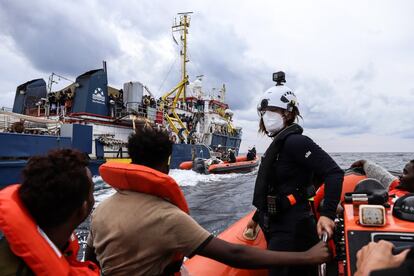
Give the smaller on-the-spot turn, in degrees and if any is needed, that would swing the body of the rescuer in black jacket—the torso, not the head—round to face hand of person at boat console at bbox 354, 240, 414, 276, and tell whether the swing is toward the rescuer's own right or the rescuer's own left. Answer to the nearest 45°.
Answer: approximately 45° to the rescuer's own left

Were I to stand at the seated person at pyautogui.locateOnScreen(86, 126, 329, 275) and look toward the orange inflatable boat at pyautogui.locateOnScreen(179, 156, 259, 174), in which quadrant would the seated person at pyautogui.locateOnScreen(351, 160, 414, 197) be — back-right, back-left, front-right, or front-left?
front-right

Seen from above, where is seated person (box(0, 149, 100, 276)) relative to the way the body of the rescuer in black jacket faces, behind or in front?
in front

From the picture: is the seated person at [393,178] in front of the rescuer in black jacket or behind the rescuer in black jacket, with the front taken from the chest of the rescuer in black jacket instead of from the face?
behind

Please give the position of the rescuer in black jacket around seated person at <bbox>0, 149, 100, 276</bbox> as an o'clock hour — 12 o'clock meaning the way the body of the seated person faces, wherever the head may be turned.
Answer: The rescuer in black jacket is roughly at 1 o'clock from the seated person.

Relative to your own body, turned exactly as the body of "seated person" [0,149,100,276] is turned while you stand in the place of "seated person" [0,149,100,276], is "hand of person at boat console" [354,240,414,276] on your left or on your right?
on your right

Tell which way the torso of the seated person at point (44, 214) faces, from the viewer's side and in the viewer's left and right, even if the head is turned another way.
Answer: facing away from the viewer and to the right of the viewer

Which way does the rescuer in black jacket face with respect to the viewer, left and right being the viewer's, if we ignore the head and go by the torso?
facing the viewer and to the left of the viewer

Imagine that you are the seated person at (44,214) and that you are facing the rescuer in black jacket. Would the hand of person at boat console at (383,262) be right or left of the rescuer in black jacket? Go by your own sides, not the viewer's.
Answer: right

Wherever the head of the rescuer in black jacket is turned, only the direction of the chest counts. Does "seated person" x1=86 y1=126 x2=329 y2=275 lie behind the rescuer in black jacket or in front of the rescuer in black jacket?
in front
